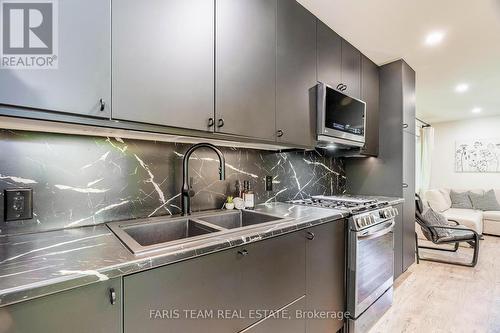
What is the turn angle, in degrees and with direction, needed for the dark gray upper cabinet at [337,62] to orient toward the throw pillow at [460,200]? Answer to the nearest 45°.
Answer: approximately 90° to its left

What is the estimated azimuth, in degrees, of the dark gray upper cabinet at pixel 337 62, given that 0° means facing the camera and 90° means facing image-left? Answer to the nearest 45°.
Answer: approximately 315°

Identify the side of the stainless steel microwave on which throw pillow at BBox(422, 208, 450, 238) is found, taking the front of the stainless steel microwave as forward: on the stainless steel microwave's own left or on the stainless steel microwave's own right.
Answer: on the stainless steel microwave's own left

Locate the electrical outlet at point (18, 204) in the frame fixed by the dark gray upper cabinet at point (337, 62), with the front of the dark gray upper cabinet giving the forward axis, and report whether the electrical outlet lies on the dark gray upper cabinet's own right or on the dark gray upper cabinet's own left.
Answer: on the dark gray upper cabinet's own right
